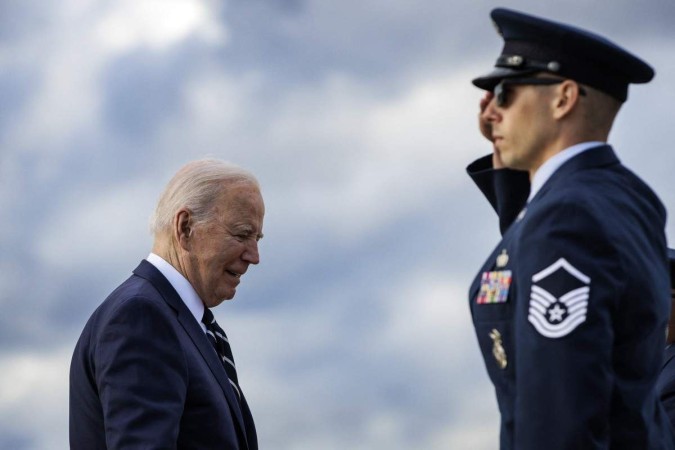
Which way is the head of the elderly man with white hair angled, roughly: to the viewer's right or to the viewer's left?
to the viewer's right

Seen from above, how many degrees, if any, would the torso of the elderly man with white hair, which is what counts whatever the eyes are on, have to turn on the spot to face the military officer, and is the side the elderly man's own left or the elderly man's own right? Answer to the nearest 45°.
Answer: approximately 45° to the elderly man's own right

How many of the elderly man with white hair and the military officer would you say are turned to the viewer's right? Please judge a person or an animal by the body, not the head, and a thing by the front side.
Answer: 1

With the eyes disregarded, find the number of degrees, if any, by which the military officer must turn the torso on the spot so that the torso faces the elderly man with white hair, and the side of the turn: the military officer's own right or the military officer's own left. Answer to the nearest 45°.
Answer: approximately 45° to the military officer's own right

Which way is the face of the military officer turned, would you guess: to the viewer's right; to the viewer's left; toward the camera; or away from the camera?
to the viewer's left

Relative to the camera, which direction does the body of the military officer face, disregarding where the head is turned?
to the viewer's left

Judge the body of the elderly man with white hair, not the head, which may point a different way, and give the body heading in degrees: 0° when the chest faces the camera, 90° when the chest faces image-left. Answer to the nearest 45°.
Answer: approximately 270°

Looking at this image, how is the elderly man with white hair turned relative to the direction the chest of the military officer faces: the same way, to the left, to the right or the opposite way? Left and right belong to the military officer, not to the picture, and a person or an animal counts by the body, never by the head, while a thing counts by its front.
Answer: the opposite way
